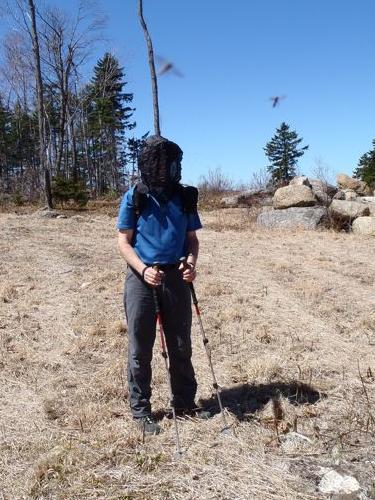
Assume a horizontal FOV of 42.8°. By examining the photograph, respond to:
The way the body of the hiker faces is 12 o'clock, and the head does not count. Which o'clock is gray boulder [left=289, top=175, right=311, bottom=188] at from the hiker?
The gray boulder is roughly at 8 o'clock from the hiker.

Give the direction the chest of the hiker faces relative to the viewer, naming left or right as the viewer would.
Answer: facing the viewer and to the right of the viewer

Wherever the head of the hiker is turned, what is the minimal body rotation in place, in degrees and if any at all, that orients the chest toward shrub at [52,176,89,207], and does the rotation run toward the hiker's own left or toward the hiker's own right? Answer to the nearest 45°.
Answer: approximately 135° to the hiker's own left

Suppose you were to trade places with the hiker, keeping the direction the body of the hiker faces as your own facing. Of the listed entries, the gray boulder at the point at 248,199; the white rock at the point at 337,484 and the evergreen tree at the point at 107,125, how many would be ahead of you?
1

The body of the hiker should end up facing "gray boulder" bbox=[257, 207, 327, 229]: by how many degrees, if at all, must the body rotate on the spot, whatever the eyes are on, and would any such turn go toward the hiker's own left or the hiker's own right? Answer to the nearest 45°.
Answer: approximately 135° to the hiker's own left

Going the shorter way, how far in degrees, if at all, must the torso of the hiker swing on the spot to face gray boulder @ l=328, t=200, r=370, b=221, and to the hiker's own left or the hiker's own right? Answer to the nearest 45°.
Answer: approximately 90° to the hiker's own left

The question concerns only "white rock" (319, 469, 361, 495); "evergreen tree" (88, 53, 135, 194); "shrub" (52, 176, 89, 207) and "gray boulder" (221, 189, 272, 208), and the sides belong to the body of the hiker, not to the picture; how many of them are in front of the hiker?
1

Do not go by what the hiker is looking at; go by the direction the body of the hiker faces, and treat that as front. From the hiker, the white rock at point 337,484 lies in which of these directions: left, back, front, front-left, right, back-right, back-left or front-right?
front
